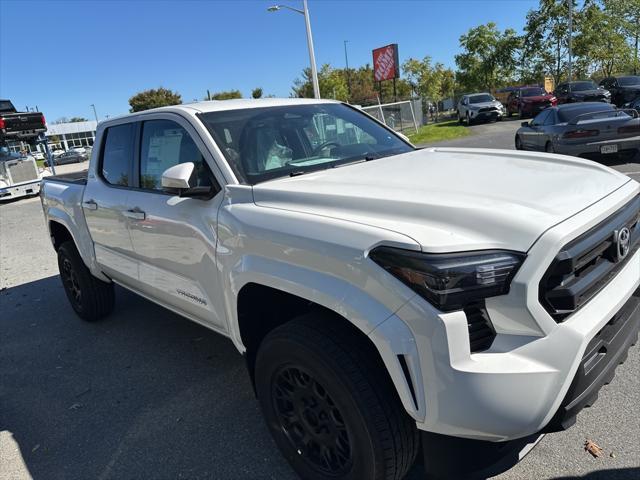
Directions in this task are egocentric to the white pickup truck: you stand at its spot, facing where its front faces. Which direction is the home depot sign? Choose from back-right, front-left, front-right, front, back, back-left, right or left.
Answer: back-left

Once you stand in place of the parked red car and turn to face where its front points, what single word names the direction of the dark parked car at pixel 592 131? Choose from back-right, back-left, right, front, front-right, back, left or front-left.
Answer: front-right

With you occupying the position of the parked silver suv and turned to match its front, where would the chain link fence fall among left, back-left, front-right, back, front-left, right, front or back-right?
right

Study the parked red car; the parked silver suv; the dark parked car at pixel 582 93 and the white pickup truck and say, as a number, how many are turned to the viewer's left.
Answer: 0

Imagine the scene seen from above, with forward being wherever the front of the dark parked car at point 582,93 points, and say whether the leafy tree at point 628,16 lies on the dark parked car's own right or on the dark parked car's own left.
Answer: on the dark parked car's own left

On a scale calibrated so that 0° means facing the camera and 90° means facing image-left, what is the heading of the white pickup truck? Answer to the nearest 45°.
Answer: approximately 315°

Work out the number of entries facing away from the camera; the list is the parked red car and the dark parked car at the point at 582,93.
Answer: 0

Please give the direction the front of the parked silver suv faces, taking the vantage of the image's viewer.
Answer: facing the viewer and to the right of the viewer

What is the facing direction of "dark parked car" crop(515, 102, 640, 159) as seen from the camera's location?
facing away from the viewer and to the left of the viewer

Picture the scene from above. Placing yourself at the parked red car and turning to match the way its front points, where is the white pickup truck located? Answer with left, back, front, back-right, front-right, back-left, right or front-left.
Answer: front-right

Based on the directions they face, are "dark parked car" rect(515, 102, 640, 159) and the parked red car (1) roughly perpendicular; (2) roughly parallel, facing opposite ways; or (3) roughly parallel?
roughly parallel, facing opposite ways
